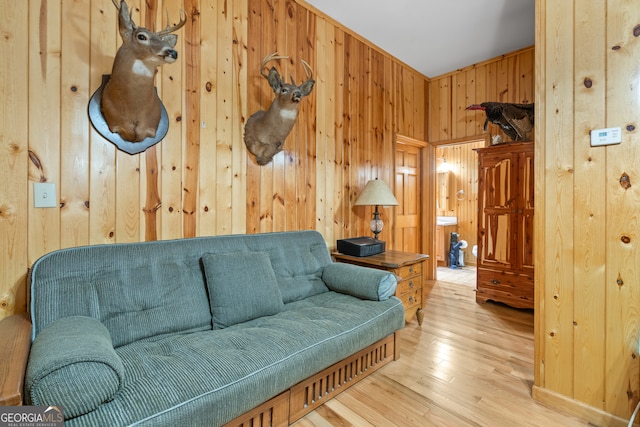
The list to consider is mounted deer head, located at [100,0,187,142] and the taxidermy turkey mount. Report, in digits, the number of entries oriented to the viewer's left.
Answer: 1

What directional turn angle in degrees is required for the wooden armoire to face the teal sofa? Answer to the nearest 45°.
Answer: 0° — it already faces it

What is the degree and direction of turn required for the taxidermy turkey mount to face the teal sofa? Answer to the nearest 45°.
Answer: approximately 45° to its left

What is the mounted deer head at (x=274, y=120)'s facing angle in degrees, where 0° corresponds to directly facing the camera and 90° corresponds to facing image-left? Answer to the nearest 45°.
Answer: approximately 315°

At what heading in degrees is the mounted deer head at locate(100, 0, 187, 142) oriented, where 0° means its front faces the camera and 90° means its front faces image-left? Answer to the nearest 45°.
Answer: approximately 315°

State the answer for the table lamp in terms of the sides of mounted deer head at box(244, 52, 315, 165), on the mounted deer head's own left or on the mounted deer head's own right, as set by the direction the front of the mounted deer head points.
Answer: on the mounted deer head's own left

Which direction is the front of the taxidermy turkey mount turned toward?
to the viewer's left
